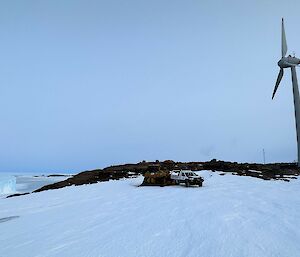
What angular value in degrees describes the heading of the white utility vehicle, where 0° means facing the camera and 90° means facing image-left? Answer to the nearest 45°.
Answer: approximately 315°
